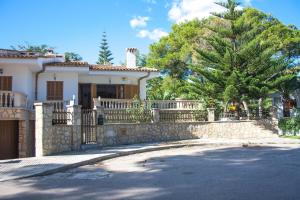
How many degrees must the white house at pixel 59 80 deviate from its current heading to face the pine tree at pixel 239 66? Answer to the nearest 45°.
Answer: approximately 90° to its left

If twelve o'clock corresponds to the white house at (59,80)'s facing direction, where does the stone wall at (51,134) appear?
The stone wall is roughly at 12 o'clock from the white house.

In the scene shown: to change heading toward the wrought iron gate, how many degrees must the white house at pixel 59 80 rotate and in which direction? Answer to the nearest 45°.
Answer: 0° — it already faces it

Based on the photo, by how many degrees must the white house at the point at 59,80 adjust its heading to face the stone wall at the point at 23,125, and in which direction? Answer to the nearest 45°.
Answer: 0° — it already faces it

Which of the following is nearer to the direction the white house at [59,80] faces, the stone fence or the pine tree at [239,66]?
the stone fence

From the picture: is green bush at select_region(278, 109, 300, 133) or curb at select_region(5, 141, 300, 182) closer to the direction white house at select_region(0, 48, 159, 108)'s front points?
the curb

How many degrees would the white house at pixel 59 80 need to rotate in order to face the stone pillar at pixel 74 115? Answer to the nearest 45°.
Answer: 0° — it already faces it

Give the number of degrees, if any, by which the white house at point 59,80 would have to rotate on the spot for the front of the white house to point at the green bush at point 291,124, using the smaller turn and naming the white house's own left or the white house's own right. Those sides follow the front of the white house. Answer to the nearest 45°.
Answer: approximately 90° to the white house's own left

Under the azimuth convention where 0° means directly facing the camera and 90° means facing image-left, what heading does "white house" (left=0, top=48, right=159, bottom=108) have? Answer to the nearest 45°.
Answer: approximately 0°
